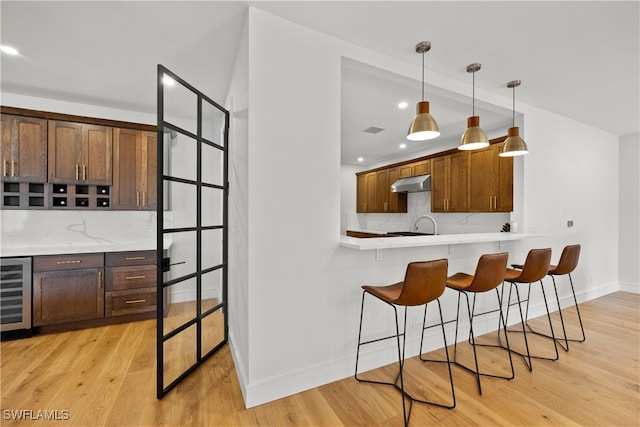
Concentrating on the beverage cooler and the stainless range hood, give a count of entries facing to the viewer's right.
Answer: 0

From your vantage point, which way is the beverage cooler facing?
toward the camera

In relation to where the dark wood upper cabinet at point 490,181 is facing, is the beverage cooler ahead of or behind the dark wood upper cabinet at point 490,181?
ahead

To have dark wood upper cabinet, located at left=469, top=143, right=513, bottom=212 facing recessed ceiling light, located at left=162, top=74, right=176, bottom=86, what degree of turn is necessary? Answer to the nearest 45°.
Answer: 0° — it already faces it

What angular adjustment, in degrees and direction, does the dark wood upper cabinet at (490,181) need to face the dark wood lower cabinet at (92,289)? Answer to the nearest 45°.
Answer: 0° — it already faces it

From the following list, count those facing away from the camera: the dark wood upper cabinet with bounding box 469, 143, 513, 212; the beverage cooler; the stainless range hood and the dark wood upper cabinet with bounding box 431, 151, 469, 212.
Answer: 0

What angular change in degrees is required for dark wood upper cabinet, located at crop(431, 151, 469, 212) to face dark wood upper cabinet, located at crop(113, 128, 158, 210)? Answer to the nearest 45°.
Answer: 0° — it already faces it

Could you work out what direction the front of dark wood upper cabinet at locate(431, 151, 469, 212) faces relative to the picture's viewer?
facing the viewer and to the left of the viewer

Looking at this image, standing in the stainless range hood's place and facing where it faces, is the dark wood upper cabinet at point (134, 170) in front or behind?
in front

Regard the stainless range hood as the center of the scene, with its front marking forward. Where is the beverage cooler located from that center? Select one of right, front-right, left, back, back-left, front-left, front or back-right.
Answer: front
